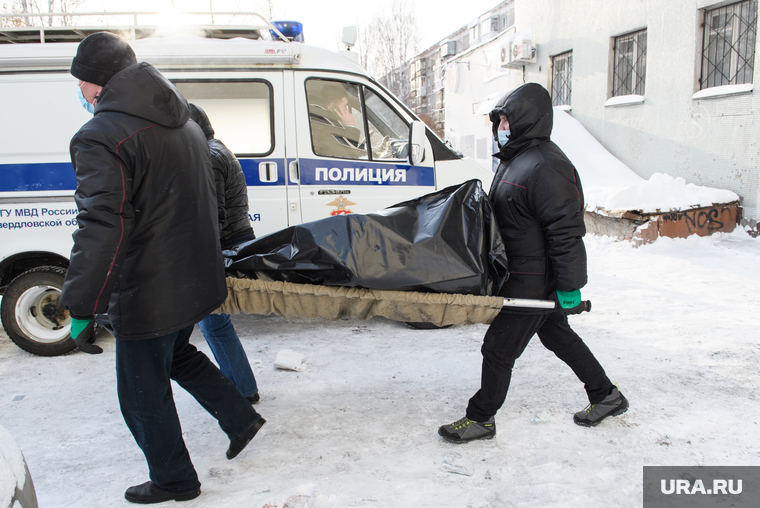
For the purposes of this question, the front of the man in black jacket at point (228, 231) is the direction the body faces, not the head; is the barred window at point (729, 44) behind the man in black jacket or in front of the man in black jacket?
behind

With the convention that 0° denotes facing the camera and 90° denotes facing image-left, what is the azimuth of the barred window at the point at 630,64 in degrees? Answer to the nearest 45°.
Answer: approximately 45°

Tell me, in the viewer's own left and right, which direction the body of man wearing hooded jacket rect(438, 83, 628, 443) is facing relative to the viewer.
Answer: facing to the left of the viewer

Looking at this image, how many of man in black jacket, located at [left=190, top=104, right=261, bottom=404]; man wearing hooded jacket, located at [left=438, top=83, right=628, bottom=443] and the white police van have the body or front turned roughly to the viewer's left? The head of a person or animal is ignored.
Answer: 2

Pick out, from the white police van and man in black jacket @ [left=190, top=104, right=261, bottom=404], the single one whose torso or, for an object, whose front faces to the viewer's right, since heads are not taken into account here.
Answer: the white police van

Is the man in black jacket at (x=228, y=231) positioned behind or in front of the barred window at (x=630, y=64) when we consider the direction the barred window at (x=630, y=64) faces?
in front

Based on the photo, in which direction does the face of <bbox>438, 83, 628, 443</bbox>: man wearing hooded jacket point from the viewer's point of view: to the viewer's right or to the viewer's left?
to the viewer's left

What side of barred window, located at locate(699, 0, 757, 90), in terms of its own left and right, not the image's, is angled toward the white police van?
front

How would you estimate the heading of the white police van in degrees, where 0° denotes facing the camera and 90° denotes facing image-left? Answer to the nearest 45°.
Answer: approximately 270°

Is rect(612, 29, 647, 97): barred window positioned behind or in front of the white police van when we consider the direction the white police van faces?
in front

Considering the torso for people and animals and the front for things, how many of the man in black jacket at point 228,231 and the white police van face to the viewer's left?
1

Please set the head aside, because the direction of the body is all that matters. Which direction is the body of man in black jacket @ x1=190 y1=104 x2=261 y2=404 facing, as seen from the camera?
to the viewer's left

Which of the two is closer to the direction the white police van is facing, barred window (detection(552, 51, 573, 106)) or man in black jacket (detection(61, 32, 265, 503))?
the barred window
